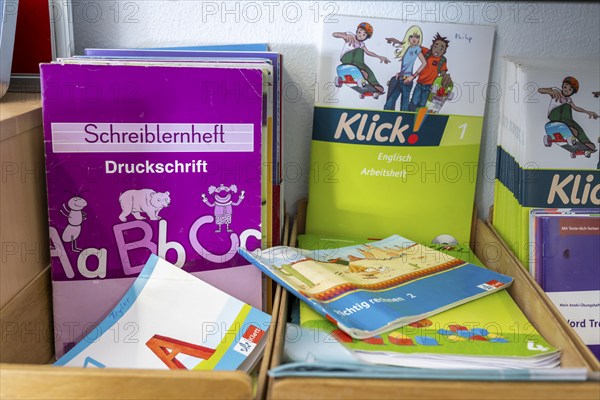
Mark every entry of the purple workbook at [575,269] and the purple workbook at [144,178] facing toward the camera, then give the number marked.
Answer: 2

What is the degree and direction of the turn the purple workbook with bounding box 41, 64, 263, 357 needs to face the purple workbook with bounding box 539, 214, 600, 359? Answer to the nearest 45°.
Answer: approximately 90° to its left

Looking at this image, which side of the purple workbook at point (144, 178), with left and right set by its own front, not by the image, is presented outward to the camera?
front

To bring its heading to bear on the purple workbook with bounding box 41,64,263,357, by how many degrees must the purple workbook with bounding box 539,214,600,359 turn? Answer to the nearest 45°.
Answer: approximately 45° to its right

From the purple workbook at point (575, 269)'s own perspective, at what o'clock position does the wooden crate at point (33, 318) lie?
The wooden crate is roughly at 2 o'clock from the purple workbook.

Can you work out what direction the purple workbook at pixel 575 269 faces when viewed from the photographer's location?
facing the viewer
